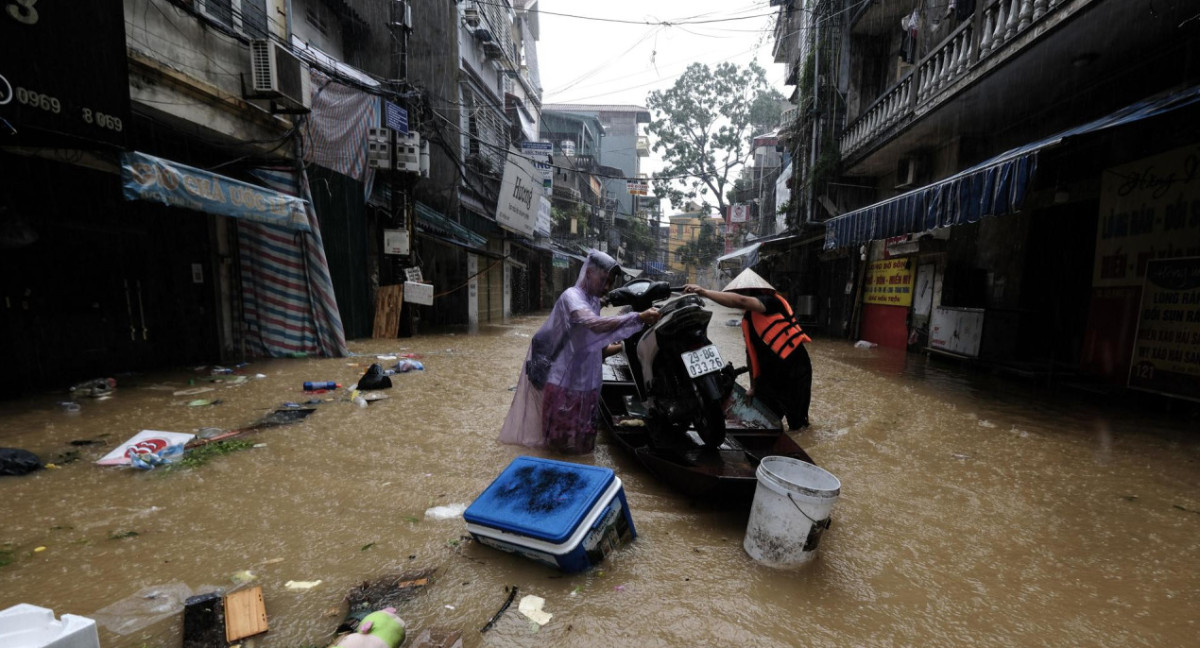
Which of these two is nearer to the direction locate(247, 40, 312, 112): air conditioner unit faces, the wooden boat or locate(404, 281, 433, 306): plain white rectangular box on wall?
the wooden boat

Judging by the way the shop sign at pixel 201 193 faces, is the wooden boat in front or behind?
in front

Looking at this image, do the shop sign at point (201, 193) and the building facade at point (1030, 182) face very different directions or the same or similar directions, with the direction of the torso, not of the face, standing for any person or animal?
very different directions

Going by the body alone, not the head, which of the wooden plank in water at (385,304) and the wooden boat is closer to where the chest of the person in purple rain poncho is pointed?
the wooden boat

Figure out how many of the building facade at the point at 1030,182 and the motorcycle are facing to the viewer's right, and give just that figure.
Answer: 0

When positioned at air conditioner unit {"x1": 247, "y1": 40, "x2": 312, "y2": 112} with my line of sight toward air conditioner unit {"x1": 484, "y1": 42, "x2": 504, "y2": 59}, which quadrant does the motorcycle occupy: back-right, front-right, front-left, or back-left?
back-right

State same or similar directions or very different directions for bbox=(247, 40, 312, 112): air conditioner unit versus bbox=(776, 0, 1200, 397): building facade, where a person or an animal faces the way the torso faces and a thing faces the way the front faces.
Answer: very different directions

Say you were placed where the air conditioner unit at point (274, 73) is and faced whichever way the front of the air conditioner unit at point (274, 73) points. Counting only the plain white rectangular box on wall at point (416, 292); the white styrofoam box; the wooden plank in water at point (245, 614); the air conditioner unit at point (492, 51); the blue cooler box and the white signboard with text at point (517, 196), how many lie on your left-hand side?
3

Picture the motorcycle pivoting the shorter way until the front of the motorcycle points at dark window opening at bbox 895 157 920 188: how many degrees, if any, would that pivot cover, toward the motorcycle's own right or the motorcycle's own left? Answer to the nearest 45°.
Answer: approximately 90° to the motorcycle's own right

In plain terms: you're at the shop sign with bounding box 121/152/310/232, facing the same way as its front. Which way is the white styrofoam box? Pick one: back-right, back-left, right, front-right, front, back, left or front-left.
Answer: front-right

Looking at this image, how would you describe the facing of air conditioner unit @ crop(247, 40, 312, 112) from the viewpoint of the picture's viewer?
facing the viewer and to the right of the viewer

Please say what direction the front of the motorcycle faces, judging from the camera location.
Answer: facing away from the viewer and to the left of the viewer

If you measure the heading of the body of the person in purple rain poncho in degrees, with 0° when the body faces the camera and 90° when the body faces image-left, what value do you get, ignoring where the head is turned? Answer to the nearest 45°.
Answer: approximately 270°

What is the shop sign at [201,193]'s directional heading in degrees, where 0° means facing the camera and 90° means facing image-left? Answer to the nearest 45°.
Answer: approximately 315°

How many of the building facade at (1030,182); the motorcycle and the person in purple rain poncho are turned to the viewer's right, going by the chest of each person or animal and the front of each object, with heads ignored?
1
